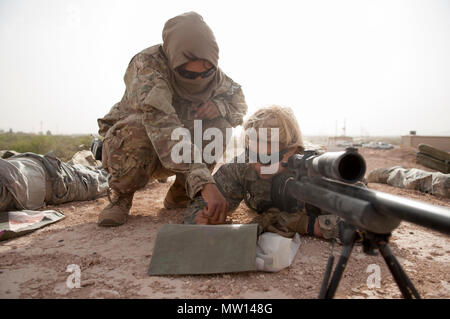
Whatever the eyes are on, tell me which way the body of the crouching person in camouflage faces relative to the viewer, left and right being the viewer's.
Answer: facing the viewer and to the right of the viewer

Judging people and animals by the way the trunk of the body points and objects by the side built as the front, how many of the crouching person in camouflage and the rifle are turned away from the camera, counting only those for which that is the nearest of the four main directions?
0

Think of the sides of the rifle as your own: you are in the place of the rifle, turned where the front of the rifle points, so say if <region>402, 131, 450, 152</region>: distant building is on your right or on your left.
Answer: on your left

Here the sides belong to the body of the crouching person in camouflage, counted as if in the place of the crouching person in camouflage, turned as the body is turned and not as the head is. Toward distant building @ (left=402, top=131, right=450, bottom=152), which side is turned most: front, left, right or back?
left

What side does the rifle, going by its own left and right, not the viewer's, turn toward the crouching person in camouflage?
back

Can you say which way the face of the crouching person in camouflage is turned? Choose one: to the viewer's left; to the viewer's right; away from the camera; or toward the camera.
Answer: toward the camera

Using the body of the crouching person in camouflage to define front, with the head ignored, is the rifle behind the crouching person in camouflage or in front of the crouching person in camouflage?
in front
